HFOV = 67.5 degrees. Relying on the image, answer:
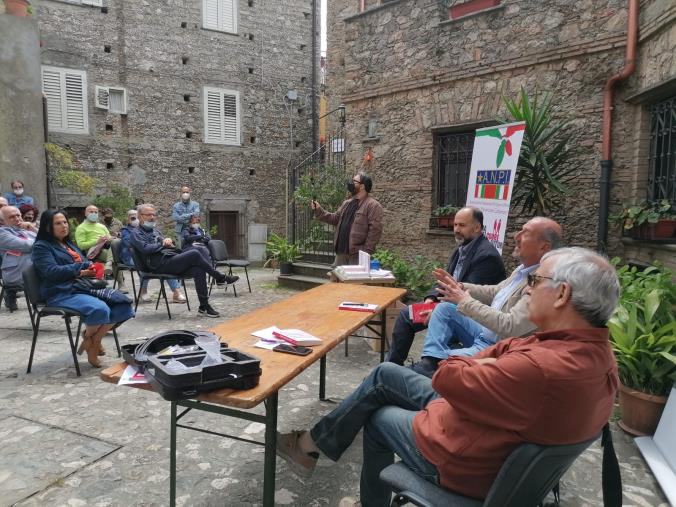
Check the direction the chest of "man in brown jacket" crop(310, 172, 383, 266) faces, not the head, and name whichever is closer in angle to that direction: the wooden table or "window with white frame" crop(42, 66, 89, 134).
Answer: the wooden table

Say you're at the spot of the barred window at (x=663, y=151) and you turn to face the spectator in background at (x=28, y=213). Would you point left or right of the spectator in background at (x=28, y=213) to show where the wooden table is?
left

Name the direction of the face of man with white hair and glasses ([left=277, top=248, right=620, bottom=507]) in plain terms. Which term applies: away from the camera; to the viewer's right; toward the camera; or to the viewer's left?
to the viewer's left

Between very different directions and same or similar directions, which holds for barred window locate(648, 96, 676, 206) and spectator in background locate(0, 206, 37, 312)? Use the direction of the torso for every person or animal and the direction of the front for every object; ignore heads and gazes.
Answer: very different directions

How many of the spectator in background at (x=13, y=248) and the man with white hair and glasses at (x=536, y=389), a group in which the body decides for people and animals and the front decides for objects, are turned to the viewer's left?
1

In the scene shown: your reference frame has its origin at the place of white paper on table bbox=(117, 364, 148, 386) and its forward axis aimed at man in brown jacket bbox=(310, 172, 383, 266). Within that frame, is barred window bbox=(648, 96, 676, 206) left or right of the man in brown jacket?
right

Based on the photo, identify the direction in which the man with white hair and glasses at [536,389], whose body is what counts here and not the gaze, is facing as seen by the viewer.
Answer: to the viewer's left

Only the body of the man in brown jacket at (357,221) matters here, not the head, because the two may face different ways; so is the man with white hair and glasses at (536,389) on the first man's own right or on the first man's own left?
on the first man's own left

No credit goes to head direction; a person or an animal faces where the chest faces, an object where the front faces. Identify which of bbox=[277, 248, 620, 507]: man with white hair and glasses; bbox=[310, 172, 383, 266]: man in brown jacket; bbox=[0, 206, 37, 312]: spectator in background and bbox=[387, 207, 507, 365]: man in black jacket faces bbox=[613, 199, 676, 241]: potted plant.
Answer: the spectator in background
